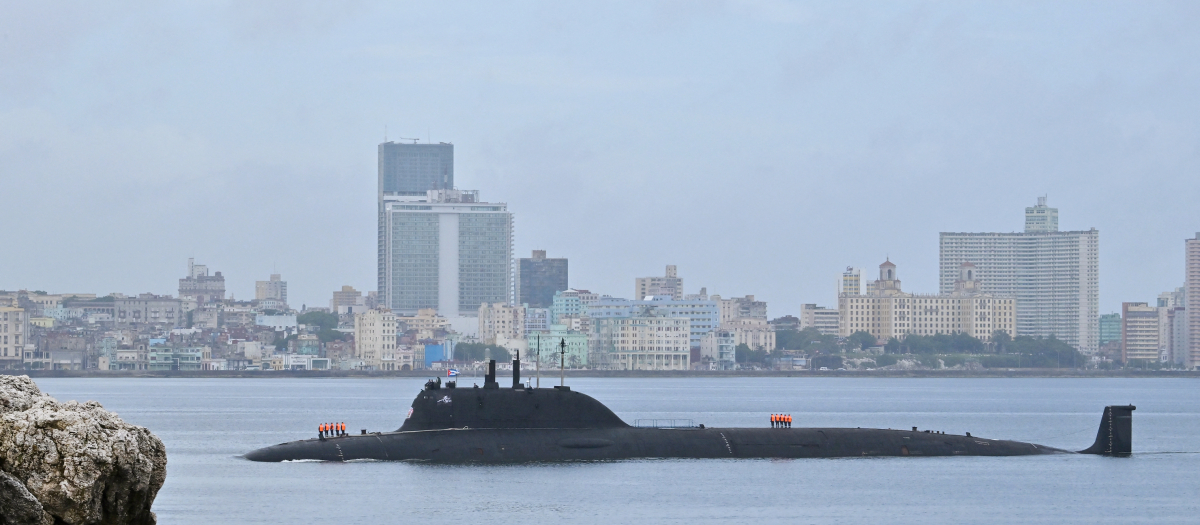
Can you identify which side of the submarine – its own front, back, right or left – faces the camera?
left

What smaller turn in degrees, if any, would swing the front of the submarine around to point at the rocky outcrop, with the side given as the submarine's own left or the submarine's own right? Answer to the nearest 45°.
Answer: approximately 90° to the submarine's own left

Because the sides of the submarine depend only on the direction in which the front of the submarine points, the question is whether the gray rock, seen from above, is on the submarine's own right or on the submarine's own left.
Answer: on the submarine's own left
